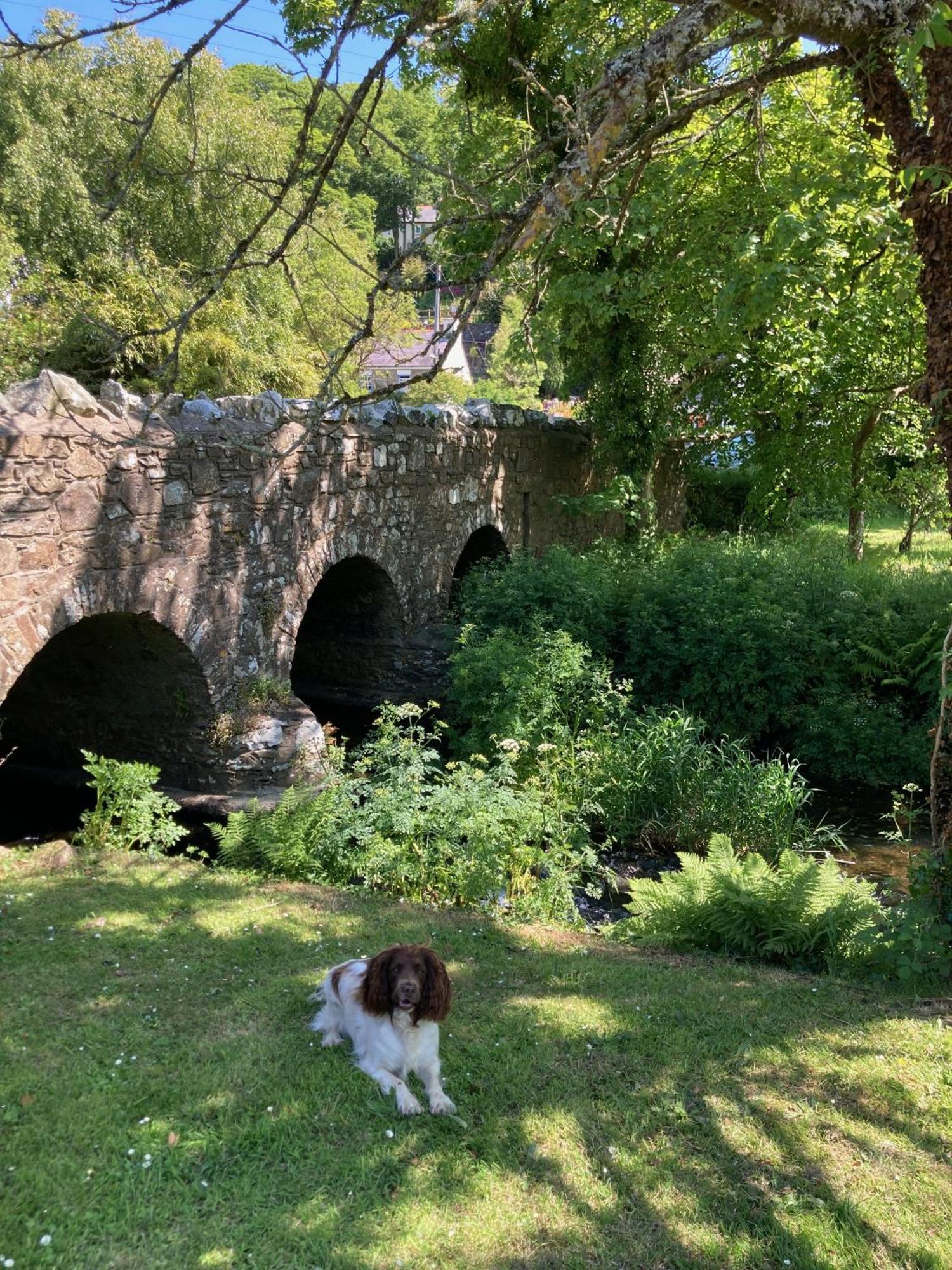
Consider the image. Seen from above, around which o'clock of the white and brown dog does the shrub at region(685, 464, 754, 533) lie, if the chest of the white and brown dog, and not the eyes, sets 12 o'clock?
The shrub is roughly at 8 o'clock from the white and brown dog.

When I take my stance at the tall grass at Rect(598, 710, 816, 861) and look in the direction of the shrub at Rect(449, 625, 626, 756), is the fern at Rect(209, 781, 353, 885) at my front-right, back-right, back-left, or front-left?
front-left

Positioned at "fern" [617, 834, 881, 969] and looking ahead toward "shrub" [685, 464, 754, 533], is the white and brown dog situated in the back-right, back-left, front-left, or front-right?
back-left

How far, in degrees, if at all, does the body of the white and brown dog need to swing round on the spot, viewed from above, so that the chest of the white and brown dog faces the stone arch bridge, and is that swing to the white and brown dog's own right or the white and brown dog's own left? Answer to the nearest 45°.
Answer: approximately 135° to the white and brown dog's own left

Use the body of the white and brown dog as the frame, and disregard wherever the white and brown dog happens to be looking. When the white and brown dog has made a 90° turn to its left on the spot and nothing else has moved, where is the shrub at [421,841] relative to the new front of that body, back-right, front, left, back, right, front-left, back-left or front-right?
front-left

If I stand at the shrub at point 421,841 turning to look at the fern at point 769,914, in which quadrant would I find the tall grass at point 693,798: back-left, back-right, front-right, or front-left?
front-left

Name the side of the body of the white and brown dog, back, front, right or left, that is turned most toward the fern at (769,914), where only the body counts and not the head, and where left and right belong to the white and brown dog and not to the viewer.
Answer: left

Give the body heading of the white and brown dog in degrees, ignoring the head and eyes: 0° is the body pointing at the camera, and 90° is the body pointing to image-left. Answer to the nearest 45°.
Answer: approximately 315°

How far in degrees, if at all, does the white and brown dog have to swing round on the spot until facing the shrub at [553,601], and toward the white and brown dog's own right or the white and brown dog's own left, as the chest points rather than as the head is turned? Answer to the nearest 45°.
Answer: approximately 135° to the white and brown dog's own left

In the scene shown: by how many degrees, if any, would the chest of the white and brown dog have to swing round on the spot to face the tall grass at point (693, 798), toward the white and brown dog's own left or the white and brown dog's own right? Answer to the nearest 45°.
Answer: approximately 90° to the white and brown dog's own left
